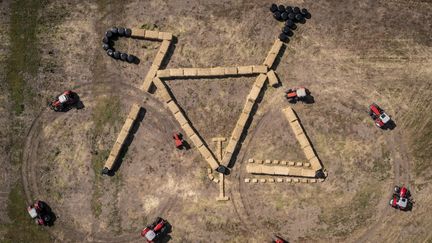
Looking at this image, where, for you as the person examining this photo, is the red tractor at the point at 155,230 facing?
facing away from the viewer and to the right of the viewer

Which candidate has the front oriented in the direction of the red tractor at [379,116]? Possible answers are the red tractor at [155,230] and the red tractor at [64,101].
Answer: the red tractor at [155,230]

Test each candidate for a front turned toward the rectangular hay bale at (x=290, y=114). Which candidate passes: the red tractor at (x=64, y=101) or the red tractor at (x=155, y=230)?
the red tractor at (x=155, y=230)

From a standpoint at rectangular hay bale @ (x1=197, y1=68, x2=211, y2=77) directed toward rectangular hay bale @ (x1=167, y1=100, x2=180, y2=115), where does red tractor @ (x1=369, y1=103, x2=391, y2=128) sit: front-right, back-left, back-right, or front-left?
back-left

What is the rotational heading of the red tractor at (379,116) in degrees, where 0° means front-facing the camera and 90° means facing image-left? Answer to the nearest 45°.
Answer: approximately 135°

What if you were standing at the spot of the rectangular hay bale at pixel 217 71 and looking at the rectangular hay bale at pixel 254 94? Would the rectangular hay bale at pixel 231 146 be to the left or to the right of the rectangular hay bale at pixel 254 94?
right
